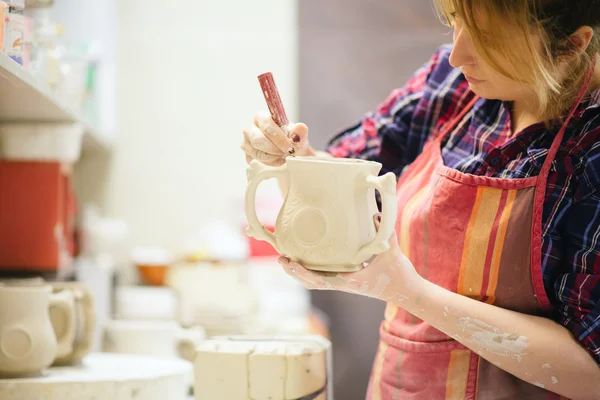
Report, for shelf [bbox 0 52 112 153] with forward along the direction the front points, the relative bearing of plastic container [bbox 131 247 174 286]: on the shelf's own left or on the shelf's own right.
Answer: on the shelf's own left

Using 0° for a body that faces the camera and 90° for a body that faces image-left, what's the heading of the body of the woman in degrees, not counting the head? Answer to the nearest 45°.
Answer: approximately 45°

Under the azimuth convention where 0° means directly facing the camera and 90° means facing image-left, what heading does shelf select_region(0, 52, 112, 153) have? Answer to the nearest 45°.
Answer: approximately 270°

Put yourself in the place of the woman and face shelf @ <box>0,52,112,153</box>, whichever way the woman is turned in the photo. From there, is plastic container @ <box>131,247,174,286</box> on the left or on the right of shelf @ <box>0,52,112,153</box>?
right

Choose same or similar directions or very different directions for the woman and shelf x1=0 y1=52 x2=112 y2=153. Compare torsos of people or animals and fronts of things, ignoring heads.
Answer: very different directions

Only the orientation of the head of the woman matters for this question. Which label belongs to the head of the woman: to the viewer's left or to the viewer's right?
to the viewer's left

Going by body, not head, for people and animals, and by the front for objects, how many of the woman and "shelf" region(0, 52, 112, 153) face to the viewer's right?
1

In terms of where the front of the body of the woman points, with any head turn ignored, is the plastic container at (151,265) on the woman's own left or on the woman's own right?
on the woman's own right

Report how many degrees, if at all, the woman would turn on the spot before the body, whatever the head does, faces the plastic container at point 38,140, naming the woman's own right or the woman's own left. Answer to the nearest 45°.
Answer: approximately 90° to the woman's own right
